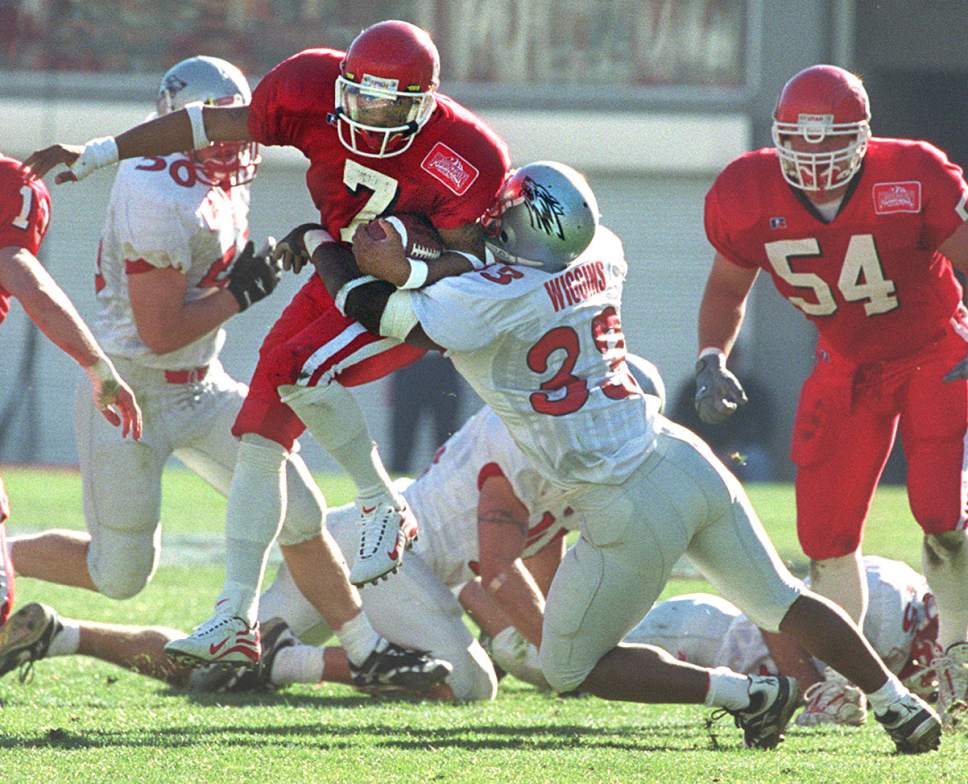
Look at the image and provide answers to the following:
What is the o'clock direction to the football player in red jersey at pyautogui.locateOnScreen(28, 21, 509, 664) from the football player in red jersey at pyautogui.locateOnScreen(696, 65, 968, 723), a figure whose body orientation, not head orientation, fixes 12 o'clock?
the football player in red jersey at pyautogui.locateOnScreen(28, 21, 509, 664) is roughly at 2 o'clock from the football player in red jersey at pyautogui.locateOnScreen(696, 65, 968, 723).

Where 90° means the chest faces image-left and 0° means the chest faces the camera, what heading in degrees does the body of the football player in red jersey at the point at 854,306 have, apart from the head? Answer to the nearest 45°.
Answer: approximately 0°

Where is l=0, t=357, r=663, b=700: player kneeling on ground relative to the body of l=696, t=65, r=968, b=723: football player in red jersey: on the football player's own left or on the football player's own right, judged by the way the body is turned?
on the football player's own right

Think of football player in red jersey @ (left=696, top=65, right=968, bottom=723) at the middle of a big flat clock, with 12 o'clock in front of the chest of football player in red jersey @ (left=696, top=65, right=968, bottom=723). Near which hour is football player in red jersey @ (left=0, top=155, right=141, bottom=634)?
football player in red jersey @ (left=0, top=155, right=141, bottom=634) is roughly at 2 o'clock from football player in red jersey @ (left=696, top=65, right=968, bottom=723).
